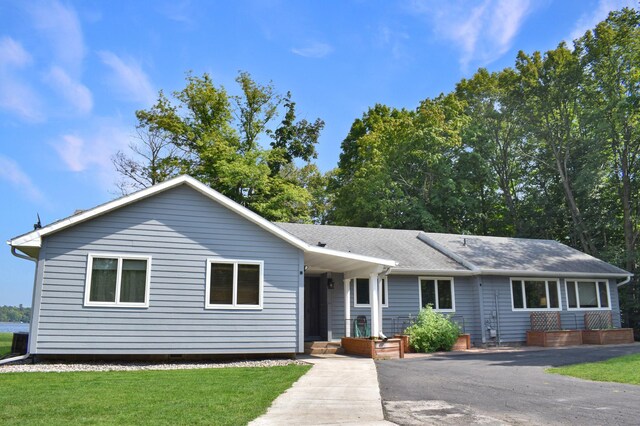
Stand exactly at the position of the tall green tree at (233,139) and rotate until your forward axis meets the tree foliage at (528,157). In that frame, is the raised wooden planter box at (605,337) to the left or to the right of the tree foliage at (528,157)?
right

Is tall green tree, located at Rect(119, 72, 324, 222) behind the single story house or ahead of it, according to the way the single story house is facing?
behind

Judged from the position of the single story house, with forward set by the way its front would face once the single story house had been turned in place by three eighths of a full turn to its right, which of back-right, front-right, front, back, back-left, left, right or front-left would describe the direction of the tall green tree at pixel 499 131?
right

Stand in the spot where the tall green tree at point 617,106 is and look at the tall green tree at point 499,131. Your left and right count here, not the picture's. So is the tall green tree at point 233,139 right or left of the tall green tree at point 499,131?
left

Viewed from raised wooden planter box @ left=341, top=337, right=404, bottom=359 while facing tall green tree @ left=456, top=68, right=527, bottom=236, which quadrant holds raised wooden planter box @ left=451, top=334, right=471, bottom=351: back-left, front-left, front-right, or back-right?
front-right

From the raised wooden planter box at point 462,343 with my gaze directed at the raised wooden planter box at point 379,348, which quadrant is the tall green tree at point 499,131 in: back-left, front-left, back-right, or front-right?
back-right

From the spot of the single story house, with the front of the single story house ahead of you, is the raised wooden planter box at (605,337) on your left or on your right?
on your left

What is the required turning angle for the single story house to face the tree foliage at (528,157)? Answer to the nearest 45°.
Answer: approximately 135° to its left

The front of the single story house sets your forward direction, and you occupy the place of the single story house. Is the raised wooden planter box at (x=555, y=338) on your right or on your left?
on your left

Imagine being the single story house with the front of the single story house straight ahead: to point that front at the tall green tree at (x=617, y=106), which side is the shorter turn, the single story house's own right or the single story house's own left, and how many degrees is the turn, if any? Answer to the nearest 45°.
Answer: approximately 135° to the single story house's own left

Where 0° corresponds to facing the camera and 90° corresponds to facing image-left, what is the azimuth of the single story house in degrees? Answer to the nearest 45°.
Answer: approximately 0°
